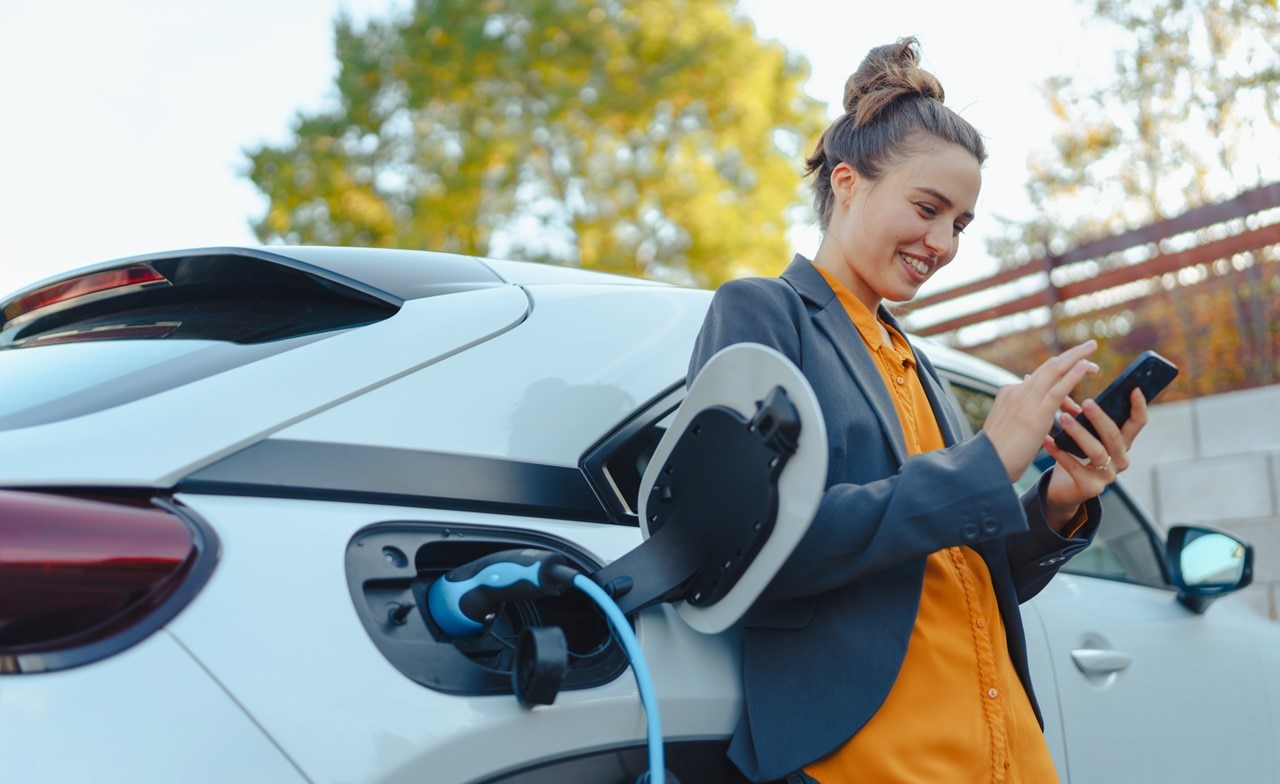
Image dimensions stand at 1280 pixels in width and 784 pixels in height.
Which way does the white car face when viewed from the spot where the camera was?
facing away from the viewer and to the right of the viewer

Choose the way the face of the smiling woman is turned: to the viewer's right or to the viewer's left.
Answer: to the viewer's right

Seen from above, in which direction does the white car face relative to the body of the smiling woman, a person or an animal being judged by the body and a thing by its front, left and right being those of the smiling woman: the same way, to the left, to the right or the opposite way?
to the left

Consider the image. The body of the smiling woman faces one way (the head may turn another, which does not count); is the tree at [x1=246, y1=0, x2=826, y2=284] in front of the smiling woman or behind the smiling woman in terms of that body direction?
behind

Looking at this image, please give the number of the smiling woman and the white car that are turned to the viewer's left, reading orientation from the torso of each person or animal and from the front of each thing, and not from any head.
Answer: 0

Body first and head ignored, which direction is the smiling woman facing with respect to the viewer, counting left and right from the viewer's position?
facing the viewer and to the right of the viewer

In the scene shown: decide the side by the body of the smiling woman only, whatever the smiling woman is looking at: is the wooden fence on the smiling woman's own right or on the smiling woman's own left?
on the smiling woman's own left

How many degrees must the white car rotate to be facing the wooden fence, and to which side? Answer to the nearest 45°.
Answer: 0° — it already faces it

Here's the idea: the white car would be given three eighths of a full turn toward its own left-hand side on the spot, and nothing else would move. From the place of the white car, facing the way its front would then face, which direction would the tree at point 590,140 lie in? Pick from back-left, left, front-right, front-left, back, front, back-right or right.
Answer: right
